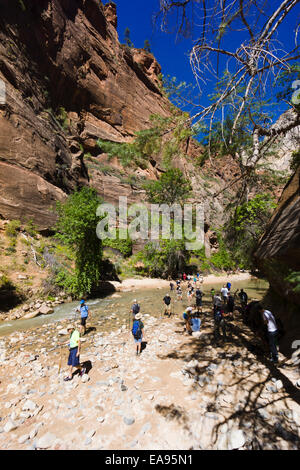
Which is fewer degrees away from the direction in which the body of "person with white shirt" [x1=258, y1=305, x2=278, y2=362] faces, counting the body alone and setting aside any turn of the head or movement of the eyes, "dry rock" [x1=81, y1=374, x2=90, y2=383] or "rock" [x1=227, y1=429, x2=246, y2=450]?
the dry rock

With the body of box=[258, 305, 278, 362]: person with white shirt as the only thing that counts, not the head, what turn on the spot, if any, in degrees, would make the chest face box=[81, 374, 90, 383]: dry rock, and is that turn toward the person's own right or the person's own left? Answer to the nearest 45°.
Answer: approximately 45° to the person's own left

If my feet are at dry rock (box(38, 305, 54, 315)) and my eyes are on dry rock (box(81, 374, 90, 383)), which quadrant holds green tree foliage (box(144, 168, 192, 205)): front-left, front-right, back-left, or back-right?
back-left

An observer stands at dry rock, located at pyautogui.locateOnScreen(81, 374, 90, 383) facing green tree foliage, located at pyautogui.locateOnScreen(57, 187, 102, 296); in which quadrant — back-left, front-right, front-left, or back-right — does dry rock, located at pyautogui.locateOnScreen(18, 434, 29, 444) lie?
back-left

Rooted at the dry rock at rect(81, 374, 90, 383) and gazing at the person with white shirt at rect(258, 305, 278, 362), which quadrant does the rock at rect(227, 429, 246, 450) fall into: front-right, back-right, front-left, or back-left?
front-right

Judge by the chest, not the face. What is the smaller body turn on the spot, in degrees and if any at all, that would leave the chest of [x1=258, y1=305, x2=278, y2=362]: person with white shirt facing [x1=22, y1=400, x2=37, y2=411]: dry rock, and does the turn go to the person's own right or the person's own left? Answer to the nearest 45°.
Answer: approximately 45° to the person's own left

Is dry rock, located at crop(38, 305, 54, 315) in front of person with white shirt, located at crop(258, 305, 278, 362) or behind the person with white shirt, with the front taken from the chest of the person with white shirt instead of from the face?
in front
